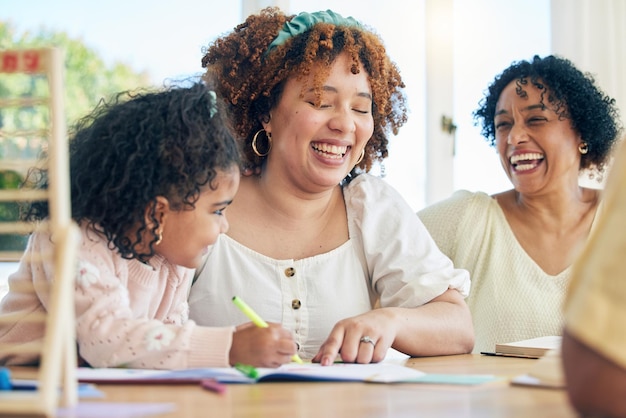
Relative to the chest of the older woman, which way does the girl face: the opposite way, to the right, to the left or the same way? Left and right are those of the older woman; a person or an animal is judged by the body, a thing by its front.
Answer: to the left

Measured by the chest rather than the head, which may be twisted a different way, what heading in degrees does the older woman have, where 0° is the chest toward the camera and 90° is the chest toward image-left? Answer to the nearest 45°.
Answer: approximately 0°

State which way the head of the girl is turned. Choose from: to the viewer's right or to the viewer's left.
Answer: to the viewer's right

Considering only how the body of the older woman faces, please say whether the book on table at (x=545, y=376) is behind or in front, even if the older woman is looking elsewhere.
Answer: in front

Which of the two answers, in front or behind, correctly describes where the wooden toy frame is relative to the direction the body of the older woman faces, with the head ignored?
in front

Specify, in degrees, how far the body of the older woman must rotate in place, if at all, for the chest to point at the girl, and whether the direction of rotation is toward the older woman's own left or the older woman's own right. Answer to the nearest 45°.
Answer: approximately 45° to the older woman's own right

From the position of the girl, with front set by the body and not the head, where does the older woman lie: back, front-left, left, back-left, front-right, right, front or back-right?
front-left

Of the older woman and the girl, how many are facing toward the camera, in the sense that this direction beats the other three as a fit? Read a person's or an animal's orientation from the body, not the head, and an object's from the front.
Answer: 1

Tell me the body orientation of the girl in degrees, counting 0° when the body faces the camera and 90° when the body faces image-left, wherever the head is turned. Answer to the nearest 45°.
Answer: approximately 270°

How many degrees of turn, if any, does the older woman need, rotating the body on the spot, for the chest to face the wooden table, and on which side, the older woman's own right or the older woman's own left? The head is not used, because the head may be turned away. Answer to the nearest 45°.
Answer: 0° — they already face it

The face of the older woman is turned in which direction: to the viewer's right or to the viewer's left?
to the viewer's left
